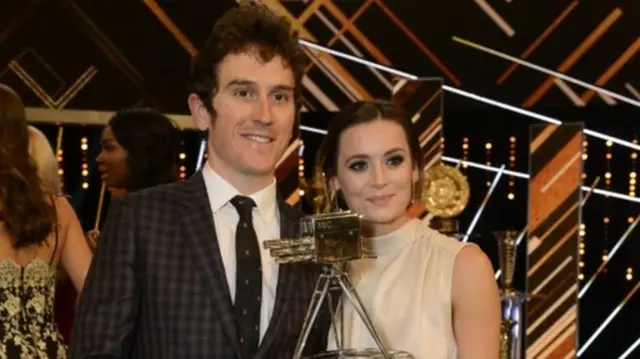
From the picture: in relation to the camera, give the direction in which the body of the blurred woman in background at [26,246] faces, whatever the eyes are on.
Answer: away from the camera

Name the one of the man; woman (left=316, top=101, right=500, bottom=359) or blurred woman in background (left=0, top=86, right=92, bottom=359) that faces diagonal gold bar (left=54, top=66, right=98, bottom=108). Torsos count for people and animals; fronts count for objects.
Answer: the blurred woman in background

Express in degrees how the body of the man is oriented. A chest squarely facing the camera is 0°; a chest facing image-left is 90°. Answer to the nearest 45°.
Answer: approximately 315°

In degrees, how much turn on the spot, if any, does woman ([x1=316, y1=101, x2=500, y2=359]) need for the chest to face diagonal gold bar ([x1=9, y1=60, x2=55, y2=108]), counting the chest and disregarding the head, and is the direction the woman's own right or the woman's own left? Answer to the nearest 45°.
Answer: approximately 90° to the woman's own right

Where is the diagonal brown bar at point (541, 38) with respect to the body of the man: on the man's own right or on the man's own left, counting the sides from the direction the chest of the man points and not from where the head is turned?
on the man's own left

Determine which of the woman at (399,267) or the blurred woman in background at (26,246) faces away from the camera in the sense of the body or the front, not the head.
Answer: the blurred woman in background

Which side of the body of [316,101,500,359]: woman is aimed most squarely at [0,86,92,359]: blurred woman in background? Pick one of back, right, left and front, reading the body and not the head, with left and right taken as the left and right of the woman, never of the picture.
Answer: right

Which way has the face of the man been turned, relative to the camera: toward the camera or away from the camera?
toward the camera

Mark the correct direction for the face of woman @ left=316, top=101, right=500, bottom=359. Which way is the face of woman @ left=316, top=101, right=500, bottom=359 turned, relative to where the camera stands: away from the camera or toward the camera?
toward the camera

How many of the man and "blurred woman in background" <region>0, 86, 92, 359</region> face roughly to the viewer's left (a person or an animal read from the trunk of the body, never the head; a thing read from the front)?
0

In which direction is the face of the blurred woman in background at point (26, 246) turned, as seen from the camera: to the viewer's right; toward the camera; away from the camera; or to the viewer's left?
away from the camera
